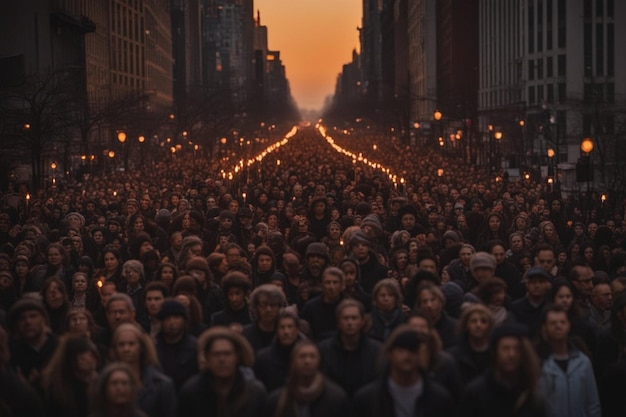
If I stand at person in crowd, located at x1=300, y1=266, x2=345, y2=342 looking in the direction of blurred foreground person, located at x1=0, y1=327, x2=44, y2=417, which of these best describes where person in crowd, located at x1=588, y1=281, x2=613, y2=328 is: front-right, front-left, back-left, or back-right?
back-left

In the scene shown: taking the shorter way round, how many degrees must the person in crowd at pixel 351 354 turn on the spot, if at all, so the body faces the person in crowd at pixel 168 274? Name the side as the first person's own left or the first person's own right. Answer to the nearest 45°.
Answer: approximately 135° to the first person's own right

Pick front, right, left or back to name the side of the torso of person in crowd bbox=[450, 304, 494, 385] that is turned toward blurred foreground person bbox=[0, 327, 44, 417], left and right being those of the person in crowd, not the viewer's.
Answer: right

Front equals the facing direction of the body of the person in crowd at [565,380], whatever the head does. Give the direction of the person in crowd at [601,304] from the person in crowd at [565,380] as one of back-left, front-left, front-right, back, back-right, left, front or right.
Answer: back

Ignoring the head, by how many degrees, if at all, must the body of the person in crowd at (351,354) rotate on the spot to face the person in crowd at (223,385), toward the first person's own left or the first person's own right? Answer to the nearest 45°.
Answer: approximately 45° to the first person's own right
